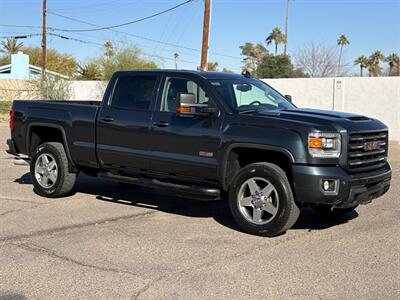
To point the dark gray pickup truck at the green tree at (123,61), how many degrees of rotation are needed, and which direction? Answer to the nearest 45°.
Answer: approximately 135° to its left

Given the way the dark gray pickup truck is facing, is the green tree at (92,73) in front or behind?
behind

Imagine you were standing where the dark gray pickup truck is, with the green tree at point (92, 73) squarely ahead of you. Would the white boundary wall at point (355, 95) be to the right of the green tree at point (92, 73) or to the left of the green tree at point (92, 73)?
right

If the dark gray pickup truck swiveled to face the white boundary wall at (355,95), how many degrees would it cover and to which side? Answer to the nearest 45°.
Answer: approximately 135° to its left

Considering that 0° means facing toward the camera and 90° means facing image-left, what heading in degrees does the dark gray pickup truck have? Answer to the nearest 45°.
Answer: approximately 315°
